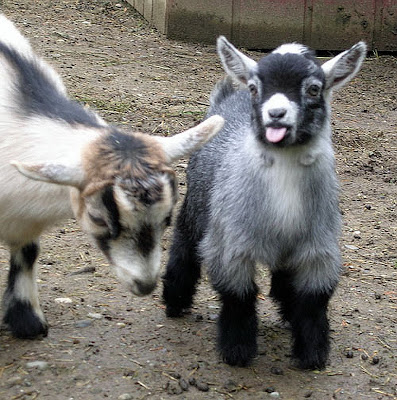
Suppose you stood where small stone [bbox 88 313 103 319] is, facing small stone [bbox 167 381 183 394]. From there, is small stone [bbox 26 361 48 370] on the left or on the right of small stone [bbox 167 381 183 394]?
right

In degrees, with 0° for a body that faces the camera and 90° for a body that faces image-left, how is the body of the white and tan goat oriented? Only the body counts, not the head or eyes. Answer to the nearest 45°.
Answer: approximately 315°

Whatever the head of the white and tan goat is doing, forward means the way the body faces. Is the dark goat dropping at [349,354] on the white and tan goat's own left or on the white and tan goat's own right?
on the white and tan goat's own left

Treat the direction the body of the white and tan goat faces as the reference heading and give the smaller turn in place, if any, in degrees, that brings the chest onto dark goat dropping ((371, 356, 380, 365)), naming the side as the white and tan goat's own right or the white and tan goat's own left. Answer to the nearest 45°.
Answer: approximately 45° to the white and tan goat's own left

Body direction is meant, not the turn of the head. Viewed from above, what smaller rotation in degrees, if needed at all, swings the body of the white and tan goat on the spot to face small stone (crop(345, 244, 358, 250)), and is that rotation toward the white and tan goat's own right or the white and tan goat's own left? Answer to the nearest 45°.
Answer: approximately 90° to the white and tan goat's own left

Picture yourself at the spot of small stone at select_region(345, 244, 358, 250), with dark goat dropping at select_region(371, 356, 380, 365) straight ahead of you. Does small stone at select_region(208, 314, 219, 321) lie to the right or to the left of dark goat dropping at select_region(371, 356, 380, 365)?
right

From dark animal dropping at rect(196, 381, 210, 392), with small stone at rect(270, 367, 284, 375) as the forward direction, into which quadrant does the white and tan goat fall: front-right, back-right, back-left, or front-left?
back-left
